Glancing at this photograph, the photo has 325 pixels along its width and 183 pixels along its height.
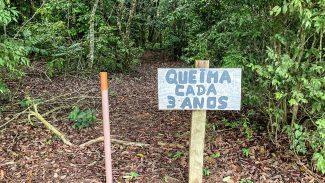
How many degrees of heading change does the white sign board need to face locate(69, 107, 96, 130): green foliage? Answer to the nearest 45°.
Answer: approximately 135° to its right

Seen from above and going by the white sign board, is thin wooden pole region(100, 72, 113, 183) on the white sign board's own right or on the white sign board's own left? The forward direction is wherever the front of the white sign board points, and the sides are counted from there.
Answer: on the white sign board's own right

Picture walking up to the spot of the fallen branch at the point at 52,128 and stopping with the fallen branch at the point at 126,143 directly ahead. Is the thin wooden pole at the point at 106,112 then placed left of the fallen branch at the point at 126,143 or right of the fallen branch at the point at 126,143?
right

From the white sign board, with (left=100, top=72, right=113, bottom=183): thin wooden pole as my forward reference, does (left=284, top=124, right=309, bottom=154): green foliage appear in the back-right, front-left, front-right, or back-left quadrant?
back-right

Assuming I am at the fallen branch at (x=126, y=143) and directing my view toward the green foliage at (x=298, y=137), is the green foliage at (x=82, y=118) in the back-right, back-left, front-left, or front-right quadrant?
back-left

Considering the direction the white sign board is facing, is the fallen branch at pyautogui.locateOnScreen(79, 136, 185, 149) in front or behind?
behind

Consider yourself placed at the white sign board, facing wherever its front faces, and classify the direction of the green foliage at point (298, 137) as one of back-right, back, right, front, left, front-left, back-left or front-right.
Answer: back-left

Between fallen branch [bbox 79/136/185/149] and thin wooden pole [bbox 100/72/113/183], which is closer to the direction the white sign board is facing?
the thin wooden pole

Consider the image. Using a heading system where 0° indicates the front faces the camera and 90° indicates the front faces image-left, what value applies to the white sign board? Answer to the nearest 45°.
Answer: approximately 0°

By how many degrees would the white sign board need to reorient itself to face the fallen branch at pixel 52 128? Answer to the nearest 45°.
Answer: approximately 135° to its right
